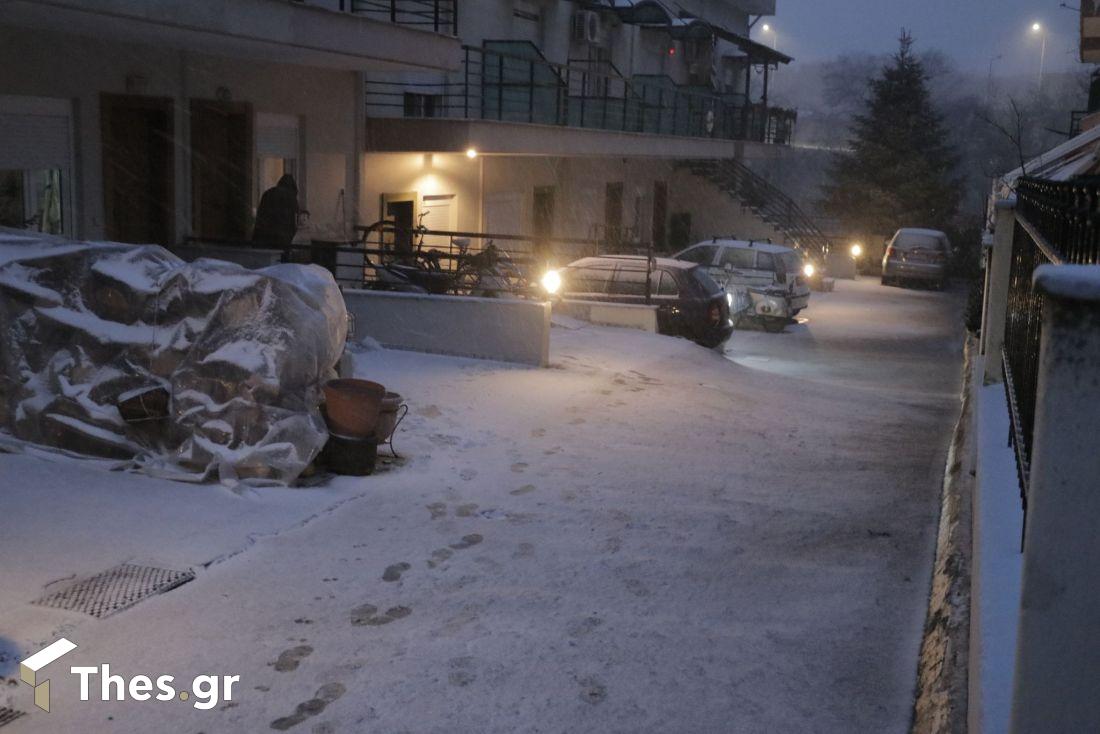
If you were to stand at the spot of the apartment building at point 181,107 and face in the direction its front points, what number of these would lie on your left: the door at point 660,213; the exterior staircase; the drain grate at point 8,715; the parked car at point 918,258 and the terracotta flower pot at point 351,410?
3

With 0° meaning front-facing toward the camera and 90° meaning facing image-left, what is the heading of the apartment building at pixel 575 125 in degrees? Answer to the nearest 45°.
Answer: approximately 315°

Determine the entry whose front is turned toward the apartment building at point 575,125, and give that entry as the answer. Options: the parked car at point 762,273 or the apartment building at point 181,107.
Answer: the parked car

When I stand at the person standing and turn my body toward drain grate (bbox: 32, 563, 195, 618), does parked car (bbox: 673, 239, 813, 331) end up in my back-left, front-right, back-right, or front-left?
back-left

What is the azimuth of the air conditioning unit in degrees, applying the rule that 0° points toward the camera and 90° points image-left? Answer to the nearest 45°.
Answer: approximately 315°

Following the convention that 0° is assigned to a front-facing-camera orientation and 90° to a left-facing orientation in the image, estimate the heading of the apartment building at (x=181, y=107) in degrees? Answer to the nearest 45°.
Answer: approximately 315°

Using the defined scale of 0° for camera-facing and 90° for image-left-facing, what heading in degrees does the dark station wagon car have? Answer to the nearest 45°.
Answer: approximately 135°

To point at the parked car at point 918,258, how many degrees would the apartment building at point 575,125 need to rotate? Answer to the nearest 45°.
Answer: approximately 90° to its left

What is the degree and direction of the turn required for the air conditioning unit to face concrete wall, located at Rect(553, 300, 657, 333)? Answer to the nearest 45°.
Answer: approximately 45° to its right

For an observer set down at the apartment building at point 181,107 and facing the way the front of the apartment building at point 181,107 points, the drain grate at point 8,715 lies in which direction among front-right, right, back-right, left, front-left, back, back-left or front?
front-right
